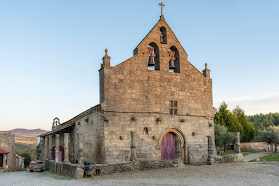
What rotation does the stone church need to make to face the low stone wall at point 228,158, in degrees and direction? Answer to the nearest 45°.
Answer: approximately 45° to its left

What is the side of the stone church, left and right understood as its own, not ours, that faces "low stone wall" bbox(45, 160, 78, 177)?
right

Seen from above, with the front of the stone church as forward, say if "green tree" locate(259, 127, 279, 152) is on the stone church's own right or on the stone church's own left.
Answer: on the stone church's own left
